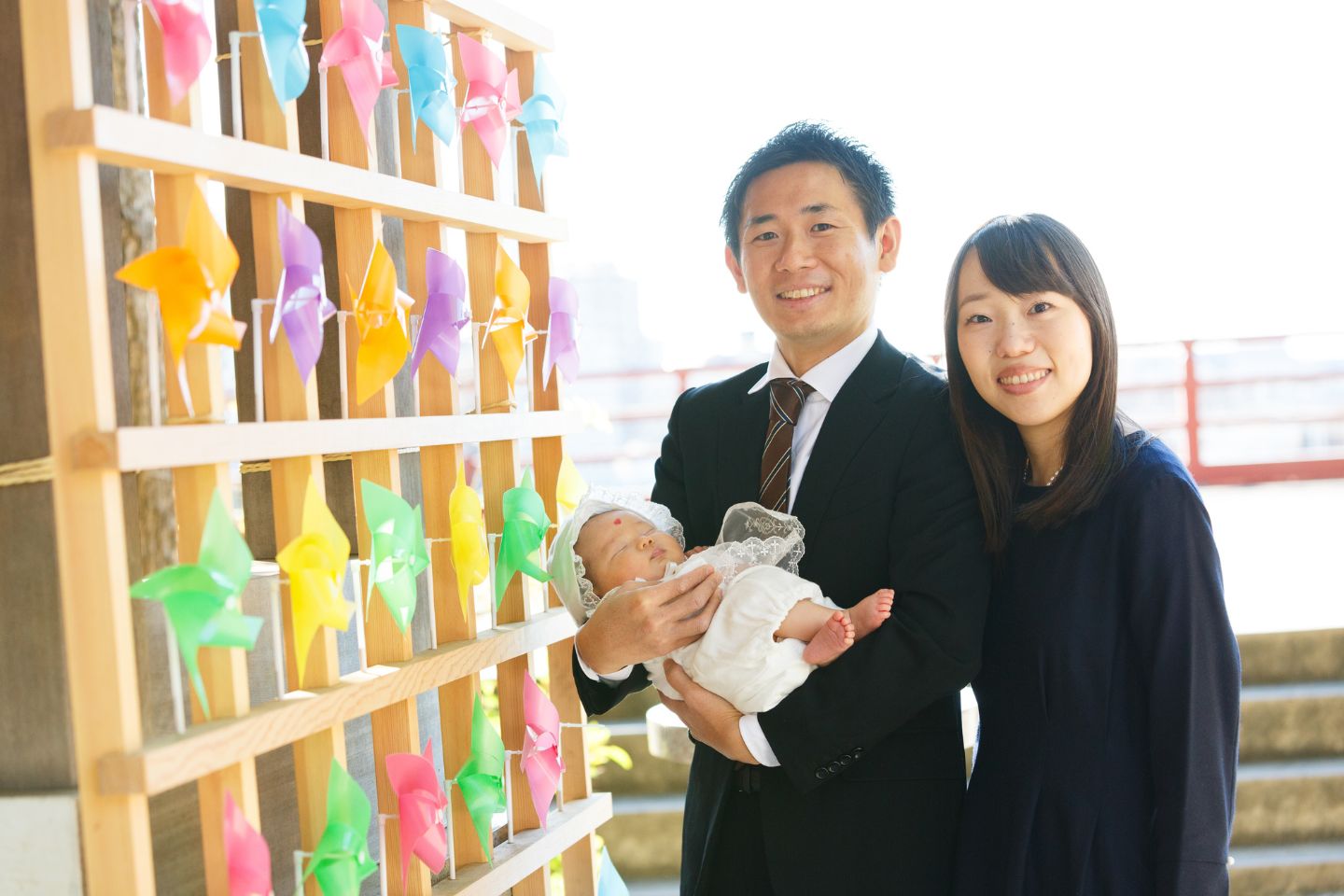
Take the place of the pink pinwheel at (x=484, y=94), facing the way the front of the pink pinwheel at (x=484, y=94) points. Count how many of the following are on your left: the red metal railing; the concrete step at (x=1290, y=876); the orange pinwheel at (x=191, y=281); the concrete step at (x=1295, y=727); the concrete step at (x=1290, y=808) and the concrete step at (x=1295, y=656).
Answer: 5

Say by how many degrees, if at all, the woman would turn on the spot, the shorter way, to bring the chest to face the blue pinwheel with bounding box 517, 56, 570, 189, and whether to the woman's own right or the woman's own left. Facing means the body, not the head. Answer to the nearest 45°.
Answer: approximately 45° to the woman's own right

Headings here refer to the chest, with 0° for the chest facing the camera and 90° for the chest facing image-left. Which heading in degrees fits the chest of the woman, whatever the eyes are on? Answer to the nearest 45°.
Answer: approximately 45°

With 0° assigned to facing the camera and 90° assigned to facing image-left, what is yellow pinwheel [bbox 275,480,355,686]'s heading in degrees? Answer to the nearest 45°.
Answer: approximately 315°

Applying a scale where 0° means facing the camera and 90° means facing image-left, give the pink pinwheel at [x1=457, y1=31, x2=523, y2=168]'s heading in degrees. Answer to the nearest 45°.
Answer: approximately 315°

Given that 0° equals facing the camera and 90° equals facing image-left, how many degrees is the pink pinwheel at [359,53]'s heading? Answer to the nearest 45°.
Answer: approximately 315°
